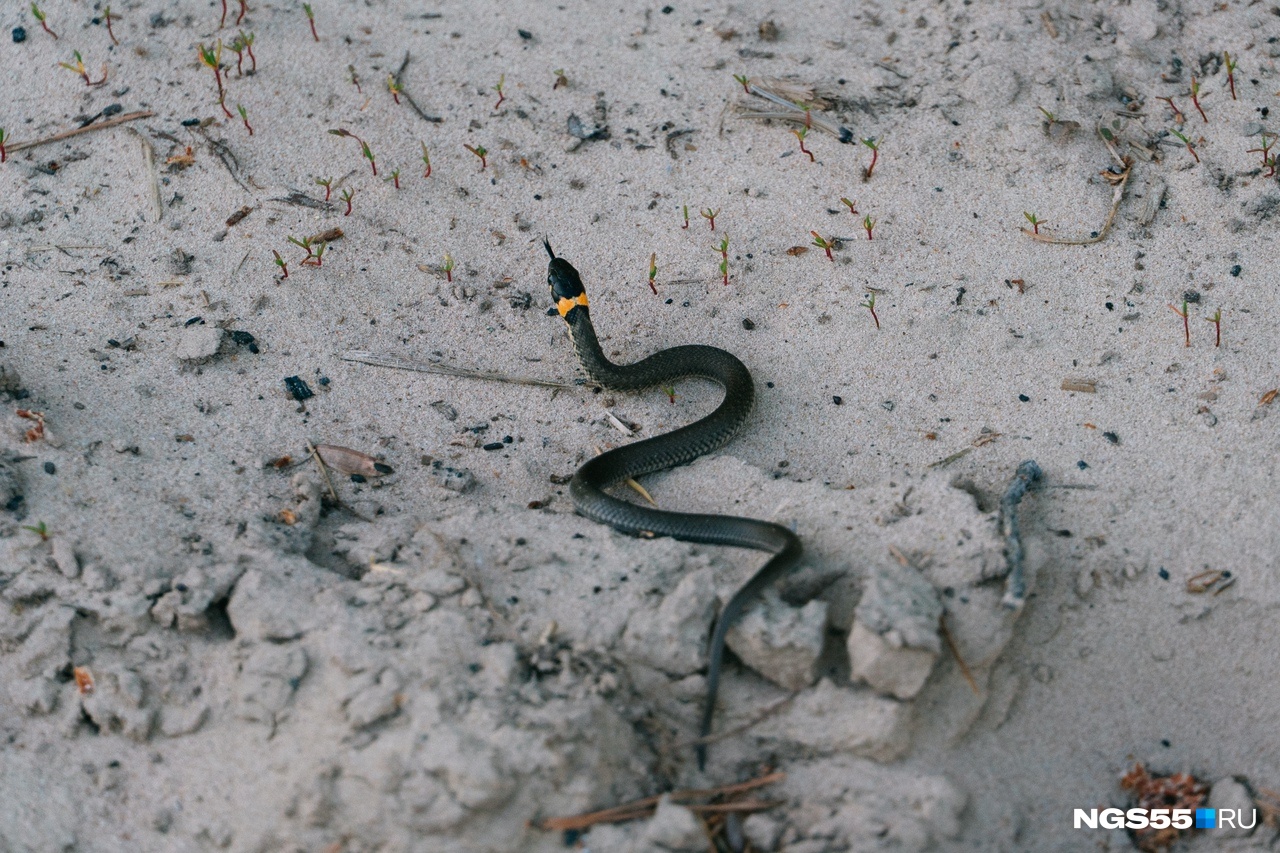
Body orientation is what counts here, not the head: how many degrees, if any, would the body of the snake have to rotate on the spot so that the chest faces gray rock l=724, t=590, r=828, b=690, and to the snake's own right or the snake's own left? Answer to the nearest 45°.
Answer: approximately 180°

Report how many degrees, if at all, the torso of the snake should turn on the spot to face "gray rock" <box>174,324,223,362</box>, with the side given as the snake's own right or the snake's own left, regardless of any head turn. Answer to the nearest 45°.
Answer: approximately 90° to the snake's own left

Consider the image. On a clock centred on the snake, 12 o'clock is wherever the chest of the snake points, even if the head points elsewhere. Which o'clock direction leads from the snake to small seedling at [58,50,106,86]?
The small seedling is roughly at 10 o'clock from the snake.

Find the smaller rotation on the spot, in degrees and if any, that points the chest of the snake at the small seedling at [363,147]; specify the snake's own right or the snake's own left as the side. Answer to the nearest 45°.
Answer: approximately 45° to the snake's own left

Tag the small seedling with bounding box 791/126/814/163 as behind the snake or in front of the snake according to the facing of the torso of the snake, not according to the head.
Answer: in front

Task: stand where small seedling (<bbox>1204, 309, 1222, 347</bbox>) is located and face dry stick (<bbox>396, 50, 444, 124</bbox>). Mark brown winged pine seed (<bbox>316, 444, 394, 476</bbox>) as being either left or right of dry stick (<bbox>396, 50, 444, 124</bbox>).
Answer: left

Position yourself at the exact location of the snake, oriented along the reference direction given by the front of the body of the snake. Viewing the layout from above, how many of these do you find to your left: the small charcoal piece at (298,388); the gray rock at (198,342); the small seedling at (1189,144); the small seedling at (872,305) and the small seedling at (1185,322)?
2

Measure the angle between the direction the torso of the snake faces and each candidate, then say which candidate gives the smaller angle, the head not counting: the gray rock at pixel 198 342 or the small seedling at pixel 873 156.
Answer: the small seedling

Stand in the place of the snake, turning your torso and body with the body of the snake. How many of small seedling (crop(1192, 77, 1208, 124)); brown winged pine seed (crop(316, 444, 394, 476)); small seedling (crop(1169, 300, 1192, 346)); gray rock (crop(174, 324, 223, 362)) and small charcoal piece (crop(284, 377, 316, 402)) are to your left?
3

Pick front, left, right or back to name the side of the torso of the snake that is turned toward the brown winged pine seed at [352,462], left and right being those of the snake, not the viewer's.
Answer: left

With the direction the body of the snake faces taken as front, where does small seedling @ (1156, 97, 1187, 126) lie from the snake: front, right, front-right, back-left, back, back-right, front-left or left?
front-right

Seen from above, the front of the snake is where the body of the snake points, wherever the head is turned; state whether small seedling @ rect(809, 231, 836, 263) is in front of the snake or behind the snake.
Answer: in front

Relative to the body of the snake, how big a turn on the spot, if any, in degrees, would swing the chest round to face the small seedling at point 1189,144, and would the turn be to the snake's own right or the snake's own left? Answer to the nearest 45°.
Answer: approximately 45° to the snake's own right

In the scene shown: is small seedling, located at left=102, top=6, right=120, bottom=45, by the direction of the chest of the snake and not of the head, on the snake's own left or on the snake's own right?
on the snake's own left

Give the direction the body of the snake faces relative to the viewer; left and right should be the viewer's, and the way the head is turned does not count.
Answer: facing away from the viewer

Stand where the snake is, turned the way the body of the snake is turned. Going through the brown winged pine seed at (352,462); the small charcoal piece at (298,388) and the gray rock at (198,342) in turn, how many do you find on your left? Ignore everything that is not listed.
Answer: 3

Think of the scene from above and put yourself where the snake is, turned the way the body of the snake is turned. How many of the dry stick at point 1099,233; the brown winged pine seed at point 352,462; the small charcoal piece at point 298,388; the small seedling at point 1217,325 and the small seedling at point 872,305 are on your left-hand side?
2
